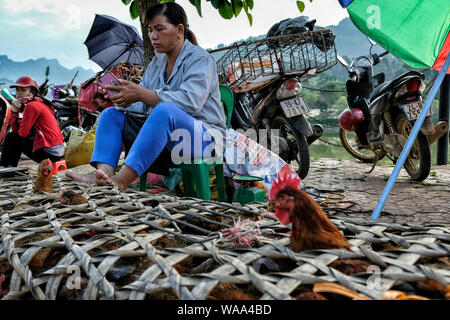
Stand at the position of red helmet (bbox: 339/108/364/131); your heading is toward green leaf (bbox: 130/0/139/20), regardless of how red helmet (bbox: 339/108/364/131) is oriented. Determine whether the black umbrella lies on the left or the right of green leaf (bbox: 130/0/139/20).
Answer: right

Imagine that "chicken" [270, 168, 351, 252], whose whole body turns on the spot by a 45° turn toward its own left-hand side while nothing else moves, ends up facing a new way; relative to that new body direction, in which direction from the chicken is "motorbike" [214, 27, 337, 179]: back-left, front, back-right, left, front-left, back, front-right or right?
back-right

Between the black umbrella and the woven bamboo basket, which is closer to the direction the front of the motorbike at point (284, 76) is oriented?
the black umbrella

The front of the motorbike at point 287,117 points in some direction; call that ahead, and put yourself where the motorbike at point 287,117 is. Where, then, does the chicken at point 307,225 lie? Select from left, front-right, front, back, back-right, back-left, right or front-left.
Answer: back-left

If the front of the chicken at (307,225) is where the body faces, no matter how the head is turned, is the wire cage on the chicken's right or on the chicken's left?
on the chicken's right

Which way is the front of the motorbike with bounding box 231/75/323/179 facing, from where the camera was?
facing away from the viewer and to the left of the viewer

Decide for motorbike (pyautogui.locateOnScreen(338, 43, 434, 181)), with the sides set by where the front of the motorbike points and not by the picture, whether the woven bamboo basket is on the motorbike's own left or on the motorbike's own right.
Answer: on the motorbike's own left

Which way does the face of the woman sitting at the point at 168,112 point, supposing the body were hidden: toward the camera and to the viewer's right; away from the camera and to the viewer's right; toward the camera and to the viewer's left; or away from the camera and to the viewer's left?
toward the camera and to the viewer's left

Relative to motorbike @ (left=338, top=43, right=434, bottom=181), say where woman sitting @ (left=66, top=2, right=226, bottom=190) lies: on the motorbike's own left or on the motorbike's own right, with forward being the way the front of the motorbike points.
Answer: on the motorbike's own left

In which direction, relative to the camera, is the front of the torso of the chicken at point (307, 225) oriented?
to the viewer's left

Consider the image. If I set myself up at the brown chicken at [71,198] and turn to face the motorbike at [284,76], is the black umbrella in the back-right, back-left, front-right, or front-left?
front-left

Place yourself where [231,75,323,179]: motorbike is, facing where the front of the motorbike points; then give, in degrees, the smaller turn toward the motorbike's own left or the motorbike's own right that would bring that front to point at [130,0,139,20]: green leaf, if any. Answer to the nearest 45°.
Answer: approximately 45° to the motorbike's own left

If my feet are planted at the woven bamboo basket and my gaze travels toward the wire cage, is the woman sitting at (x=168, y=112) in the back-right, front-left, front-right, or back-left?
front-left

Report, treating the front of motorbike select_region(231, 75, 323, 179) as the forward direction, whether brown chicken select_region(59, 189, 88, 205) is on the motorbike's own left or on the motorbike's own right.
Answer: on the motorbike's own left
